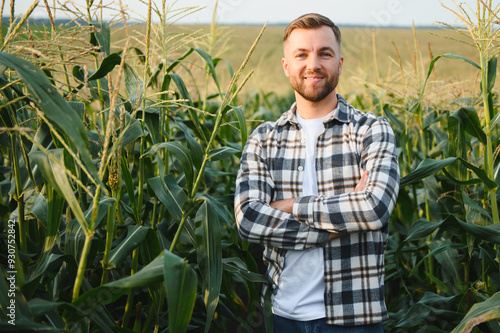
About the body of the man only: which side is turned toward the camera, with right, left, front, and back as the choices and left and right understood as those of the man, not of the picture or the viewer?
front
